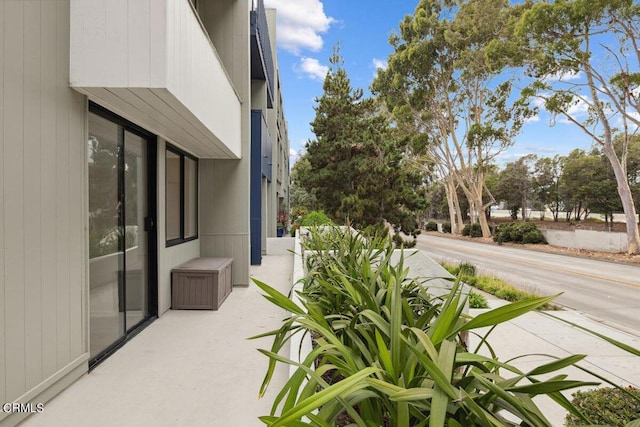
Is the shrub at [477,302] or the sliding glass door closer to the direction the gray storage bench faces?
the shrub

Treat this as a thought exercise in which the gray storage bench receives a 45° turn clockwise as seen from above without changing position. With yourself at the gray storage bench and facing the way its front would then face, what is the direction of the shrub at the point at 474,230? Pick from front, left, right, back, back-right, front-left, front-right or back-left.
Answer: left

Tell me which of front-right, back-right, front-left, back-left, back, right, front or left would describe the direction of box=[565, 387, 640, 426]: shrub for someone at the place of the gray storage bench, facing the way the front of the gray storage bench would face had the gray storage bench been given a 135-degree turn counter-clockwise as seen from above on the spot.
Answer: back

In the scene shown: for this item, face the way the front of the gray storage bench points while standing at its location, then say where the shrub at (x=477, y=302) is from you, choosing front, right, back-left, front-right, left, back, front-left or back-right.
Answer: front

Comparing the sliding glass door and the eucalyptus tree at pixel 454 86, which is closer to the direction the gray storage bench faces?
the eucalyptus tree

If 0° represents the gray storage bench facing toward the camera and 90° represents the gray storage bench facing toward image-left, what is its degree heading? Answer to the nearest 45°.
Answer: approximately 270°

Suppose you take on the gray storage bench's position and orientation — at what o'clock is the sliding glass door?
The sliding glass door is roughly at 4 o'clock from the gray storage bench.

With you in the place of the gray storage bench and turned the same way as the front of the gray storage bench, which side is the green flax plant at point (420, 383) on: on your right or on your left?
on your right

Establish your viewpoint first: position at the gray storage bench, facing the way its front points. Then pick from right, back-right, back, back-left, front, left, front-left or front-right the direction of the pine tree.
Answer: front-left
